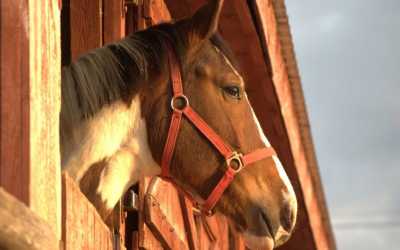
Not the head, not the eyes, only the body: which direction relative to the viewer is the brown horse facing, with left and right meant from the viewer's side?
facing to the right of the viewer
